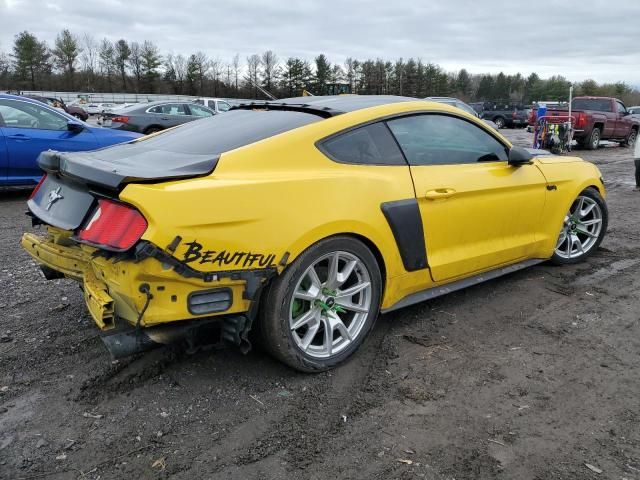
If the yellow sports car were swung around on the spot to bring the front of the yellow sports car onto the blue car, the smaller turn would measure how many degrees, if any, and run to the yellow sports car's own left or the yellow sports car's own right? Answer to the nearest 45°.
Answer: approximately 90° to the yellow sports car's own left

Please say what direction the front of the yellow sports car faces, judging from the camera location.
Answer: facing away from the viewer and to the right of the viewer

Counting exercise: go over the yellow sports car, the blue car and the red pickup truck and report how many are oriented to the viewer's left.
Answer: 0

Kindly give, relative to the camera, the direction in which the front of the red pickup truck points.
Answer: facing away from the viewer and to the right of the viewer

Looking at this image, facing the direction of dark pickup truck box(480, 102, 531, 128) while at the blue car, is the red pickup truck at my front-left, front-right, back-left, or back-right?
front-right

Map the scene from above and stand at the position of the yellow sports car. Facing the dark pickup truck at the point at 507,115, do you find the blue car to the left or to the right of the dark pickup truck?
left

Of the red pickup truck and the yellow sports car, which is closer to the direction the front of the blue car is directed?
the red pickup truck

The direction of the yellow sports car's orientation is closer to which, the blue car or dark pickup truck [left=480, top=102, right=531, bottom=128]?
the dark pickup truck

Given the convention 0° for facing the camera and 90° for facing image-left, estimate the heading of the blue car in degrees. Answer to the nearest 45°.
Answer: approximately 270°

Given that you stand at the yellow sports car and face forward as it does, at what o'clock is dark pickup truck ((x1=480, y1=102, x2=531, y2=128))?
The dark pickup truck is roughly at 11 o'clock from the yellow sports car.

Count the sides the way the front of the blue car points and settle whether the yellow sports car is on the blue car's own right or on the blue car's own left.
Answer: on the blue car's own right

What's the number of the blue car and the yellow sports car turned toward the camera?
0

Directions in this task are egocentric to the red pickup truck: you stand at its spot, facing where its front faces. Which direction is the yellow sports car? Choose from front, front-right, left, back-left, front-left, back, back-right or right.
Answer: back-right

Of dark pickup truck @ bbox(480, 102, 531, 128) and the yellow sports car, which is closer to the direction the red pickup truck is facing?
the dark pickup truck
